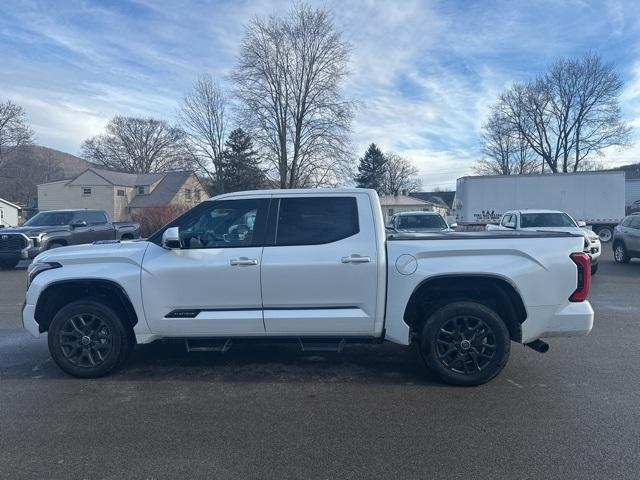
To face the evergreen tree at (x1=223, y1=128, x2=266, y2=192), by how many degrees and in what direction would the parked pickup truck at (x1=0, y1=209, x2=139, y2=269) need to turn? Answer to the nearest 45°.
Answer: approximately 180°

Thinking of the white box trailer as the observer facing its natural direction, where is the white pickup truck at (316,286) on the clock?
The white pickup truck is roughly at 9 o'clock from the white box trailer.

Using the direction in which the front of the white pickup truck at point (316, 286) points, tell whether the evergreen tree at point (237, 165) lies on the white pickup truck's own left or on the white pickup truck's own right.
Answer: on the white pickup truck's own right

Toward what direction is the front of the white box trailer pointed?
to the viewer's left

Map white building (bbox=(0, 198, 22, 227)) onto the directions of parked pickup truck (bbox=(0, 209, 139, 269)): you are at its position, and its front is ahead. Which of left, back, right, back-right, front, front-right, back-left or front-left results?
back-right

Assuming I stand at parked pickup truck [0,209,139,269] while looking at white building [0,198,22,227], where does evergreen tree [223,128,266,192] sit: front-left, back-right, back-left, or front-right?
front-right

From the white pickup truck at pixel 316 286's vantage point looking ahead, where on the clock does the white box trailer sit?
The white box trailer is roughly at 4 o'clock from the white pickup truck.

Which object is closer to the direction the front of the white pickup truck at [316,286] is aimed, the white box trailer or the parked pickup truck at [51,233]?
the parked pickup truck

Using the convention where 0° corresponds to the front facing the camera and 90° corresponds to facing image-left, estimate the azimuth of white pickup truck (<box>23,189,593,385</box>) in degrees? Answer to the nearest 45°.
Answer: approximately 90°

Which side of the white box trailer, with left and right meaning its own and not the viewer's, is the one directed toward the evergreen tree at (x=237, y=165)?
front

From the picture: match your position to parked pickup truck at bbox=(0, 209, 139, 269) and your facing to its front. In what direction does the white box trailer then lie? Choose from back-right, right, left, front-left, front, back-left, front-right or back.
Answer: back-left

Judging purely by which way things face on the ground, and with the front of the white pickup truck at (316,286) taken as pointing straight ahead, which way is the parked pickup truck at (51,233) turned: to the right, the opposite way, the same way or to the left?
to the left

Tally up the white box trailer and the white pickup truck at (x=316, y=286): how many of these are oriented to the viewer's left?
2

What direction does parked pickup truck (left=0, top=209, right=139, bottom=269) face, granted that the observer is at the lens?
facing the viewer and to the left of the viewer

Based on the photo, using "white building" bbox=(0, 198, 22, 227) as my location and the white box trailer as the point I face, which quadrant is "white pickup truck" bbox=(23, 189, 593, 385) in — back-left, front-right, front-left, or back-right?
front-right

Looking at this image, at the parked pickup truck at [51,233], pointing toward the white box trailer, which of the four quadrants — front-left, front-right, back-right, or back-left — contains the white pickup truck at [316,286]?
front-right

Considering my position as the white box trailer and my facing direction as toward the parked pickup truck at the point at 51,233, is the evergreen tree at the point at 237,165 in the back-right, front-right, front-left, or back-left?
front-right

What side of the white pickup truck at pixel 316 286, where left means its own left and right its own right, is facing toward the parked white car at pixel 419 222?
right

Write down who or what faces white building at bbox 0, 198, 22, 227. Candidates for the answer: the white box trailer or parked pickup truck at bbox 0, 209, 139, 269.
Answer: the white box trailer
